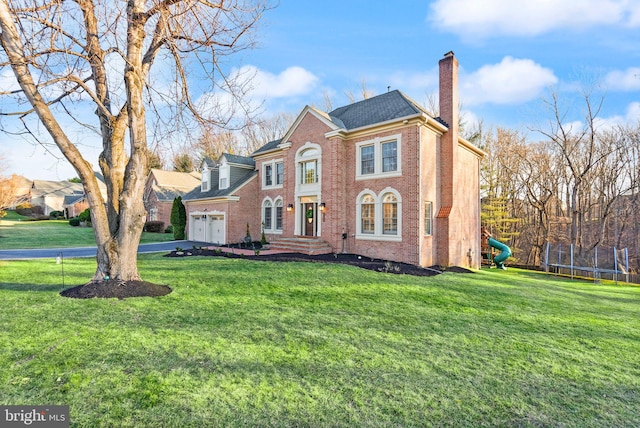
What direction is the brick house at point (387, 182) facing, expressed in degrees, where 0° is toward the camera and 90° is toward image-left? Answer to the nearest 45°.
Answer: approximately 45°

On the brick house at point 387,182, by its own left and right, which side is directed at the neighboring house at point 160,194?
right

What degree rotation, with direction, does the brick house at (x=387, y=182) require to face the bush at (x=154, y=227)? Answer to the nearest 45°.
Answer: approximately 90° to its right

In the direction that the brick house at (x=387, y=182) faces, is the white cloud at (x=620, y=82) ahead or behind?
behind

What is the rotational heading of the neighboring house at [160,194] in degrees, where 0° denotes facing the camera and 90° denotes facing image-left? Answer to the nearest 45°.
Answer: approximately 45°

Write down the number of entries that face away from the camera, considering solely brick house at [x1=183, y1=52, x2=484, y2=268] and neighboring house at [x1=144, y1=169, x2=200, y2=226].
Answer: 0

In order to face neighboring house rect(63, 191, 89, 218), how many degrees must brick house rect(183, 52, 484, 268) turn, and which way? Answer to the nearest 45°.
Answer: approximately 90° to its right

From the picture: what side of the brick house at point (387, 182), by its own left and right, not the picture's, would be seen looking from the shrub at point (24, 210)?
right

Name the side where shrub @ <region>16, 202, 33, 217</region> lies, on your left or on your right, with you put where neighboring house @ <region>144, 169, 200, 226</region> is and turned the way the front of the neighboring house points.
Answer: on your right

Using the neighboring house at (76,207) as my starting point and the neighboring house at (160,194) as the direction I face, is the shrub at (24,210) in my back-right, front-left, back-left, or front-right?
back-right

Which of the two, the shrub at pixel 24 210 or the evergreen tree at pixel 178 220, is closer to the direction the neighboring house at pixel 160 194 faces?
the evergreen tree

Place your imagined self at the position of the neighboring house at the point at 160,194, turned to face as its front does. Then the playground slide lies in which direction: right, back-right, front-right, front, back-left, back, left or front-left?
left
